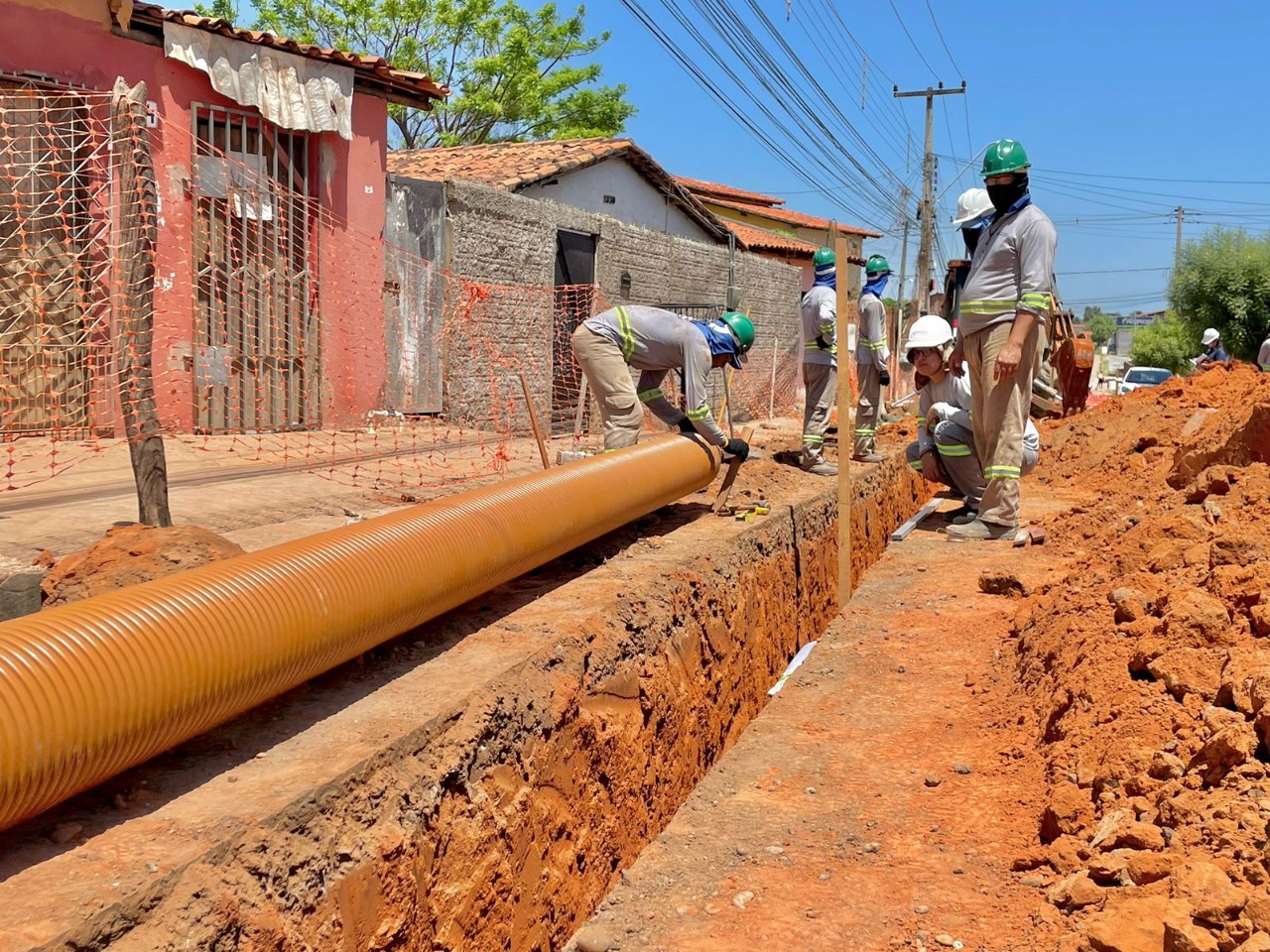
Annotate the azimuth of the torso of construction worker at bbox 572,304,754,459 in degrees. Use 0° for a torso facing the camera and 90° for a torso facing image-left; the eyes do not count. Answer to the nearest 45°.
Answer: approximately 270°

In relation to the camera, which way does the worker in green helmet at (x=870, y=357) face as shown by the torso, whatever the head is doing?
to the viewer's right

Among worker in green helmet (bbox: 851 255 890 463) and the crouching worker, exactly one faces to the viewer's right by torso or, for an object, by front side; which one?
the worker in green helmet

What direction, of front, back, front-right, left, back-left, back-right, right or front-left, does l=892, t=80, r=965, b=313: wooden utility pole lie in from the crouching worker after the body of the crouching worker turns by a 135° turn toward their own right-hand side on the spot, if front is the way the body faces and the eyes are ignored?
front

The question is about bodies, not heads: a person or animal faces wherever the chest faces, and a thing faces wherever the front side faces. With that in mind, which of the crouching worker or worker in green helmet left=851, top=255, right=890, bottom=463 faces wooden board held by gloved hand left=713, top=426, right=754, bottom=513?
the crouching worker

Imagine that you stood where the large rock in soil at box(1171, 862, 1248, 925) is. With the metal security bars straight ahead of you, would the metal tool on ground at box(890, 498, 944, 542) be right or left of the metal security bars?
right

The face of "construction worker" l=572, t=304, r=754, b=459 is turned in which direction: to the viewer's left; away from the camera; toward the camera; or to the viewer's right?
to the viewer's right

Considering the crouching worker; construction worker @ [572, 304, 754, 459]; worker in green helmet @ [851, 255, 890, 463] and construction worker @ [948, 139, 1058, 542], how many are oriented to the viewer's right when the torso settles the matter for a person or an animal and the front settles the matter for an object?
2

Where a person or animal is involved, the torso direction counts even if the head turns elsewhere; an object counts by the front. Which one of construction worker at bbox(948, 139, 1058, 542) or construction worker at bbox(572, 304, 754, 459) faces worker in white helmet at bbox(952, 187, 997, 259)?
construction worker at bbox(572, 304, 754, 459)

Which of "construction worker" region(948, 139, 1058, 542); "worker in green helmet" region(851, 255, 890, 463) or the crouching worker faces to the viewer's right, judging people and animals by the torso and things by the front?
the worker in green helmet

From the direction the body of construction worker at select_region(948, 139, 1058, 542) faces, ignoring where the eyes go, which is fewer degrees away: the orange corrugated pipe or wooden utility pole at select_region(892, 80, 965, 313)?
the orange corrugated pipe
